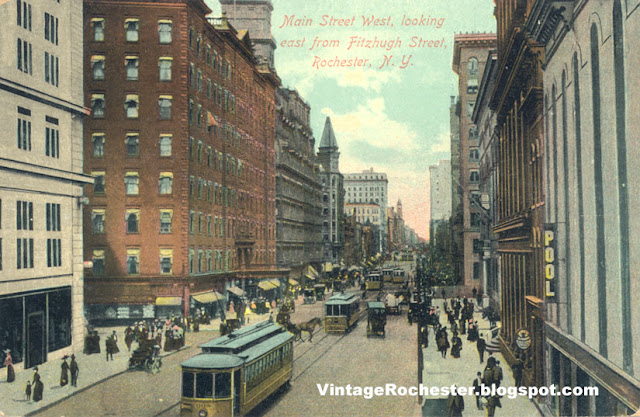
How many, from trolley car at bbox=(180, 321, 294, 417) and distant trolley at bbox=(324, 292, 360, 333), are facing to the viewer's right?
0

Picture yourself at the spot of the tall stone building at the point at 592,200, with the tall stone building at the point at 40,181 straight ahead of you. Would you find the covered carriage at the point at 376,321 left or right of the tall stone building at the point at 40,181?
right

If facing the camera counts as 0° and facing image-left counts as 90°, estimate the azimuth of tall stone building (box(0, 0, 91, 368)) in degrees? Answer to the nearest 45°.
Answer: approximately 315°

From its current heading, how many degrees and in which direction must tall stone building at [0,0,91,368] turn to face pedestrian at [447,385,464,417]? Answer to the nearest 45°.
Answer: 0° — it already faces them

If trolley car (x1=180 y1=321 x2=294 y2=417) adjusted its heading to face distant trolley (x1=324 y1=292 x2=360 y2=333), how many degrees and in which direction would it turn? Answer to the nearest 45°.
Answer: approximately 135° to its right

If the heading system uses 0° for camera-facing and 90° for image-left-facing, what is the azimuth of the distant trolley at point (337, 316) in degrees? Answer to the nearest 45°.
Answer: approximately 45°

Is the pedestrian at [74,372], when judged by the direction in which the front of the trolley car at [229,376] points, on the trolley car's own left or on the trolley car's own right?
on the trolley car's own right

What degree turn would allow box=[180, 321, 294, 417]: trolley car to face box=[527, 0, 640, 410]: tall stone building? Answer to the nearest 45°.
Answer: approximately 90° to its left

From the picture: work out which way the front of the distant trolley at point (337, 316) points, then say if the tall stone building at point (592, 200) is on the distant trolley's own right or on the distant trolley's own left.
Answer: on the distant trolley's own left

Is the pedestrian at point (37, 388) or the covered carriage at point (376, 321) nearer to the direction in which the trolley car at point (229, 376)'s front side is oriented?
the pedestrian

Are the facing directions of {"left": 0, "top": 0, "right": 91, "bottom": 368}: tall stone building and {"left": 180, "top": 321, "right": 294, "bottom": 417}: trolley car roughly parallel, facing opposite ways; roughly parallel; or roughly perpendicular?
roughly perpendicular

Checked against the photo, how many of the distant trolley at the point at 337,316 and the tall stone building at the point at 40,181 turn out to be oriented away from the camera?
0

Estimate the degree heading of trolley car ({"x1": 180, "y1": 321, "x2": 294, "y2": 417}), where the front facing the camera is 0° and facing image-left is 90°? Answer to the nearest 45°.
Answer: approximately 45°
